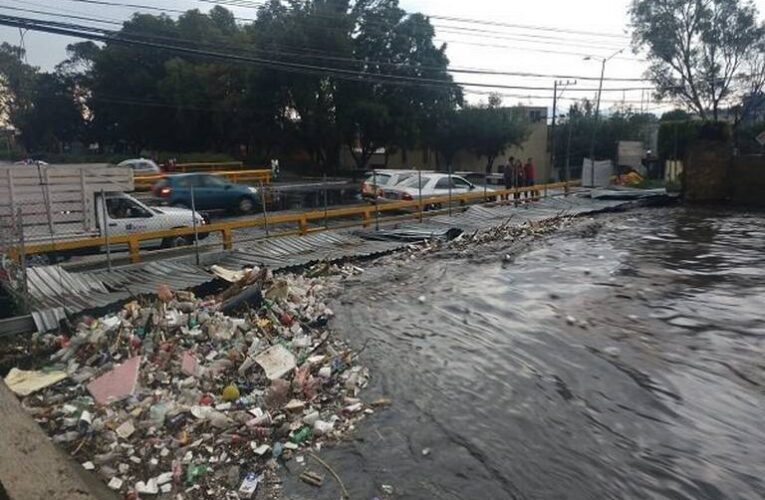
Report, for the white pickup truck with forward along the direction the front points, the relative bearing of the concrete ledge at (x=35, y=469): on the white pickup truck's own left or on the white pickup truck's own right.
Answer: on the white pickup truck's own right

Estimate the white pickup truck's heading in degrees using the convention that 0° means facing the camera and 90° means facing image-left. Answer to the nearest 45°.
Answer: approximately 270°

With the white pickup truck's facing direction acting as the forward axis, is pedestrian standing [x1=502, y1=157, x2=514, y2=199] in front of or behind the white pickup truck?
in front

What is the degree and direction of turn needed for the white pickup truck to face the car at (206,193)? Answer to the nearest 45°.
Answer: approximately 45° to its left

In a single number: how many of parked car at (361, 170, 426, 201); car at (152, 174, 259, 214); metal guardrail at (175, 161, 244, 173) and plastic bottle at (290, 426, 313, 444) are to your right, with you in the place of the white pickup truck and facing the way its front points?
1

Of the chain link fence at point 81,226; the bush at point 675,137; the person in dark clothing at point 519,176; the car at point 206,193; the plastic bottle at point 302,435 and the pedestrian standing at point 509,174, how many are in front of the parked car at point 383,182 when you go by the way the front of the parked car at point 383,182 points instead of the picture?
3
